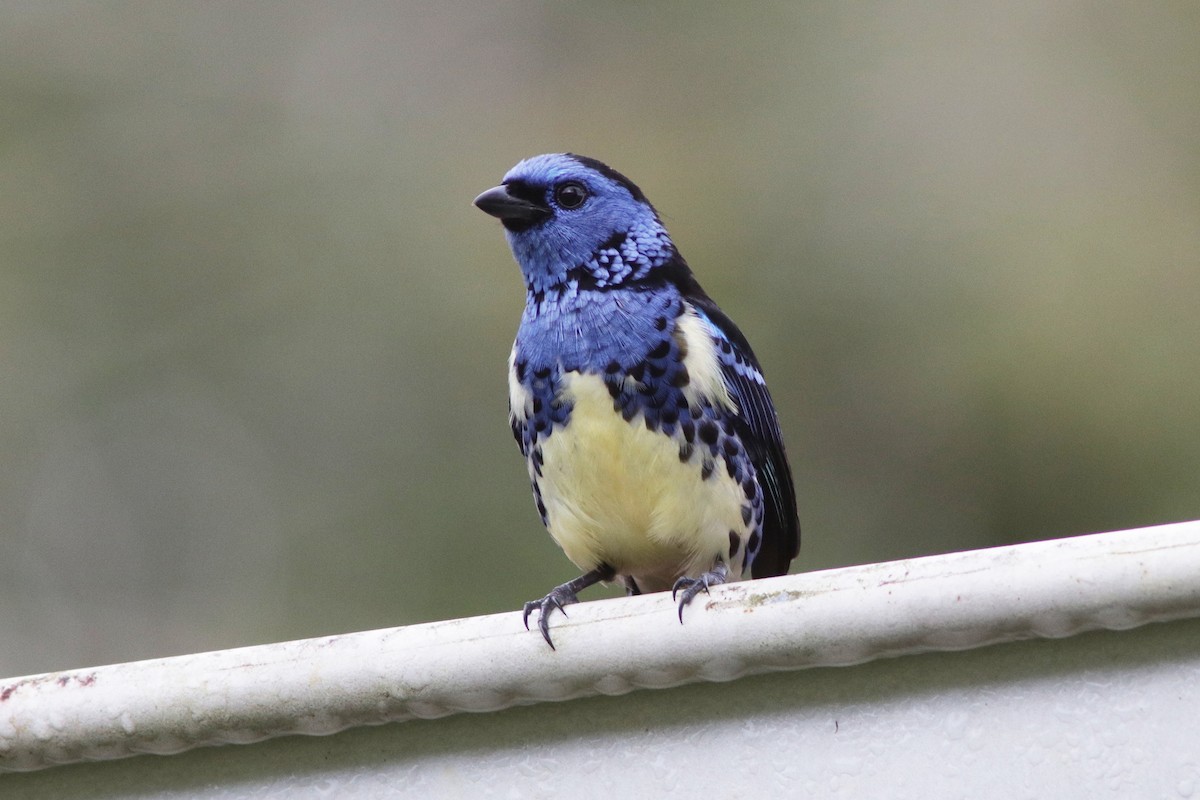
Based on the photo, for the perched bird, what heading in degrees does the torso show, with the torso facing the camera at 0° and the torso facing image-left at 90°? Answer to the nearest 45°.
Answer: approximately 45°
